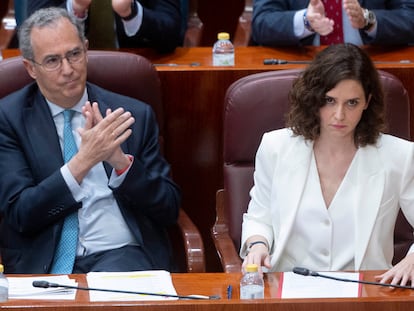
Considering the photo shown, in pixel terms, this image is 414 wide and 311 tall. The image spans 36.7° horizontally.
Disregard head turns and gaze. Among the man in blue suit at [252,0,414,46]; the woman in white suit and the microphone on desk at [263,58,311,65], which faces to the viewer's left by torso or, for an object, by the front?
the microphone on desk

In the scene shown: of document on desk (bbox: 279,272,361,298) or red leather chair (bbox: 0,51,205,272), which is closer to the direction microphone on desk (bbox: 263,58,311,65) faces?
the red leather chair

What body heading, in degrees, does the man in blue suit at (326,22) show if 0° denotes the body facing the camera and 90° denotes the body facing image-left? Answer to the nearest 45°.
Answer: approximately 0°

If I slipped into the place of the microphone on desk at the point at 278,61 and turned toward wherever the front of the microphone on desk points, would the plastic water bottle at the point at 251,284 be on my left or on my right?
on my left

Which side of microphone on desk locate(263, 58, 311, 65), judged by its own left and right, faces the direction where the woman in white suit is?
left

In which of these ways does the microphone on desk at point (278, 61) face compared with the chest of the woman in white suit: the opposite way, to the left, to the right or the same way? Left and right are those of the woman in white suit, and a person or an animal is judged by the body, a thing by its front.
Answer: to the right

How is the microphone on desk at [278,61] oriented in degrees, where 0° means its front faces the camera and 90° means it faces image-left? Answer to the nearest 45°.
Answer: approximately 90°

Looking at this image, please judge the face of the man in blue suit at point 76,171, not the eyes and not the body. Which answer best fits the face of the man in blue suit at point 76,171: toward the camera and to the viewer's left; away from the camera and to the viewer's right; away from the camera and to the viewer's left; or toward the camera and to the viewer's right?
toward the camera and to the viewer's right
